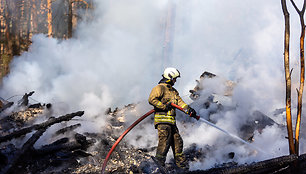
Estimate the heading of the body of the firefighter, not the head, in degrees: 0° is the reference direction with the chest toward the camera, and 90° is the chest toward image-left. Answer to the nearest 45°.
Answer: approximately 315°

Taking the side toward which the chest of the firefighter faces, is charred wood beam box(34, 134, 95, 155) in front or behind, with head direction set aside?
behind

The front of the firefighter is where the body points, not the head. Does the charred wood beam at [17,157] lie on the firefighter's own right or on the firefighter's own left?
on the firefighter's own right
